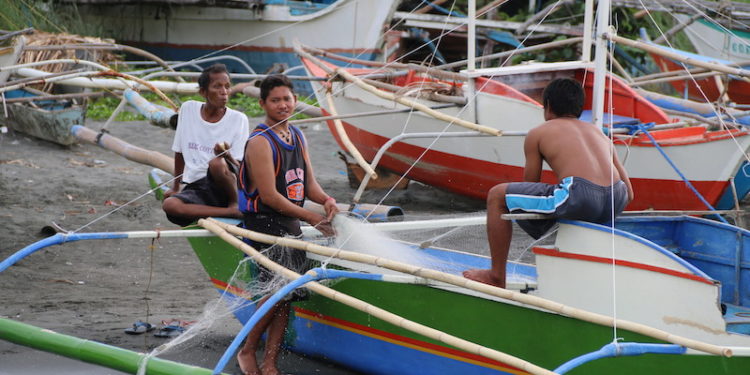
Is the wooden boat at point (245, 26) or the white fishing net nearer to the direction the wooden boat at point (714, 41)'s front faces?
the wooden boat

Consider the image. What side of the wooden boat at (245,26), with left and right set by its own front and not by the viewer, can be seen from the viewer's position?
right

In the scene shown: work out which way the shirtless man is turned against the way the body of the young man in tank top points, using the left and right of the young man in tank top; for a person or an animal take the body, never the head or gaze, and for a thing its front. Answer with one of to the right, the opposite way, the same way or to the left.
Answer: the opposite way

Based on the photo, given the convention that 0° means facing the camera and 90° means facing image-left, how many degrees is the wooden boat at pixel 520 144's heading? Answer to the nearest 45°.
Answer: approximately 90°

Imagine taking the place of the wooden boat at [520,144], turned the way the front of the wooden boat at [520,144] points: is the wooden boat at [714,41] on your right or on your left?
on your right

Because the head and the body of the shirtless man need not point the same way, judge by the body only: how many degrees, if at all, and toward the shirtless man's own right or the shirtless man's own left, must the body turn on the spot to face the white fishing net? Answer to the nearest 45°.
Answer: approximately 45° to the shirtless man's own left

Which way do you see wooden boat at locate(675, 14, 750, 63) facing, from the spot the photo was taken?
facing to the left of the viewer
